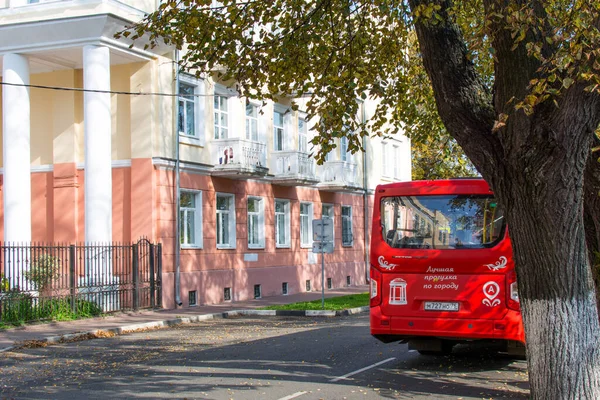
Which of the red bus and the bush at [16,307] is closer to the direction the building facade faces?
the red bus

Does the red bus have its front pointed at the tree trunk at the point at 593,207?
no

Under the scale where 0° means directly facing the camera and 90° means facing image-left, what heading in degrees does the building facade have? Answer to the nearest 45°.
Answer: approximately 315°

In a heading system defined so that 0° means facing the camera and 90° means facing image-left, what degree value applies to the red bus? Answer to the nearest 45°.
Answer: approximately 180°

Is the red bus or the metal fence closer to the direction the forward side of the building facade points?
the red bus

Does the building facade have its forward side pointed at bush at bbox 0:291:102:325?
no

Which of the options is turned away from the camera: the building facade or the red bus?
the red bus

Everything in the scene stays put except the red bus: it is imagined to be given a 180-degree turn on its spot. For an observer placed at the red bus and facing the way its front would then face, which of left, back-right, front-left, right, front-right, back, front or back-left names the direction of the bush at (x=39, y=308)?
back-right

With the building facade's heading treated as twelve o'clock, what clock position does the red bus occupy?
The red bus is roughly at 1 o'clock from the building facade.

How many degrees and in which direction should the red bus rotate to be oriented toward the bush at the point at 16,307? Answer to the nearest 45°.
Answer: approximately 45° to its left

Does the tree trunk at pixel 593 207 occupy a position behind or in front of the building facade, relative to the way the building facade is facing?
in front

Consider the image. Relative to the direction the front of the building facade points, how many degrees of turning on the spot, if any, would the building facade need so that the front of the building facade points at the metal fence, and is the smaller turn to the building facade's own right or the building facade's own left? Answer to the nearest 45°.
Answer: approximately 45° to the building facade's own right

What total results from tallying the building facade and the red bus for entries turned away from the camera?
1

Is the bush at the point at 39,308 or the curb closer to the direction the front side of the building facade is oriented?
the curb

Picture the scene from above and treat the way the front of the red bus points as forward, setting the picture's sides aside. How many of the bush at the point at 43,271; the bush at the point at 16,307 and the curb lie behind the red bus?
0
